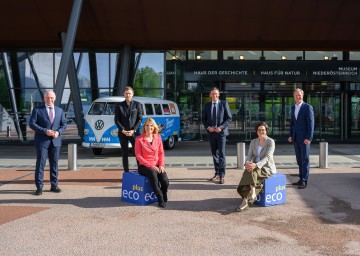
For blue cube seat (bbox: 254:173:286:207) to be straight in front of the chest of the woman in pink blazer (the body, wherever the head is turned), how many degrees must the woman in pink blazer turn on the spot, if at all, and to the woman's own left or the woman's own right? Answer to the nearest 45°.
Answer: approximately 45° to the woman's own left

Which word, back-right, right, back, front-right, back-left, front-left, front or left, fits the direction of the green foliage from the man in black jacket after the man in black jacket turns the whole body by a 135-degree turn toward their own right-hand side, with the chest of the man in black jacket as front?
front-right

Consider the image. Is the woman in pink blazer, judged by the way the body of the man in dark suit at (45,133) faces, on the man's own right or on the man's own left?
on the man's own left

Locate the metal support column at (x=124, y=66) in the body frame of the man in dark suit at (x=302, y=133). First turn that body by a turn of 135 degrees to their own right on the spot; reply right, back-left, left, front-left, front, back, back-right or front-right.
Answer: front-left

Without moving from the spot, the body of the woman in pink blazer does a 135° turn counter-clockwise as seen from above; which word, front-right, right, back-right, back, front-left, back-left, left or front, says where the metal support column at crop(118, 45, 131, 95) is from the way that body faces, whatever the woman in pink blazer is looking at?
front

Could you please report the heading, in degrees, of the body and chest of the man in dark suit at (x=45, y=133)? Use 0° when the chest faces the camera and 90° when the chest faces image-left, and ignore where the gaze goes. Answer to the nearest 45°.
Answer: approximately 0°

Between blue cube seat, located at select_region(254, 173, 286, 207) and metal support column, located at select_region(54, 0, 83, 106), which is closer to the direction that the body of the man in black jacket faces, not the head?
the blue cube seat

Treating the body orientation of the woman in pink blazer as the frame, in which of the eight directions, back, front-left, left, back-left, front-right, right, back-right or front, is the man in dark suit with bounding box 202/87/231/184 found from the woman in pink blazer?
left

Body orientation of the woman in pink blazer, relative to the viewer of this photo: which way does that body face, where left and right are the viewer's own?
facing the viewer and to the right of the viewer

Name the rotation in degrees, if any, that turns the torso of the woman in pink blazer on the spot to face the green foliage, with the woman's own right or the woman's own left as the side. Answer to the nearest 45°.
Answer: approximately 135° to the woman's own left

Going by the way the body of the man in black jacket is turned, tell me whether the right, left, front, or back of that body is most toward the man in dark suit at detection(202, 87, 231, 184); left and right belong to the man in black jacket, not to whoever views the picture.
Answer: left

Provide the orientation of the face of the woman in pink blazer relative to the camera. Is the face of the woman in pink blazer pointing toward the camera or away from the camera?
toward the camera

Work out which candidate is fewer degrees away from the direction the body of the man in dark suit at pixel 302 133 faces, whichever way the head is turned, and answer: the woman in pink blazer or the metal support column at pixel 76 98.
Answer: the woman in pink blazer

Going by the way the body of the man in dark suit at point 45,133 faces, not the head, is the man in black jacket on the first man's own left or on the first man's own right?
on the first man's own left

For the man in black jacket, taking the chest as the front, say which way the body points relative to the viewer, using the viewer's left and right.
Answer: facing the viewer

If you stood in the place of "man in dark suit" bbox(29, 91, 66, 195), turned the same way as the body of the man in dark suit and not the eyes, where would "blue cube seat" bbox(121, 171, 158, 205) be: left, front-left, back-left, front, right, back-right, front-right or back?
front-left

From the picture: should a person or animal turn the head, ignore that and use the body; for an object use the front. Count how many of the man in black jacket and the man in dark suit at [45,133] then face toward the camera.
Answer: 2

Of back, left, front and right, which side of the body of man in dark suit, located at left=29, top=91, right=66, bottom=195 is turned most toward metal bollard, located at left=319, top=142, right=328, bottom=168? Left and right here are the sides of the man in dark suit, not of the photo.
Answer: left

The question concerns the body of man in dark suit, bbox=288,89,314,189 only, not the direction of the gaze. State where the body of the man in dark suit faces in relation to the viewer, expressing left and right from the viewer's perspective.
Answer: facing the viewer and to the left of the viewer
